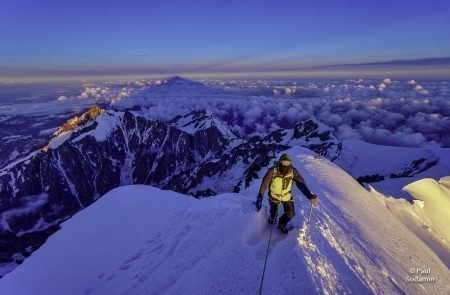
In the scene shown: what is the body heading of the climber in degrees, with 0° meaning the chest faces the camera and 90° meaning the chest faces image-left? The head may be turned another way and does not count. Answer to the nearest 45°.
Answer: approximately 0°
